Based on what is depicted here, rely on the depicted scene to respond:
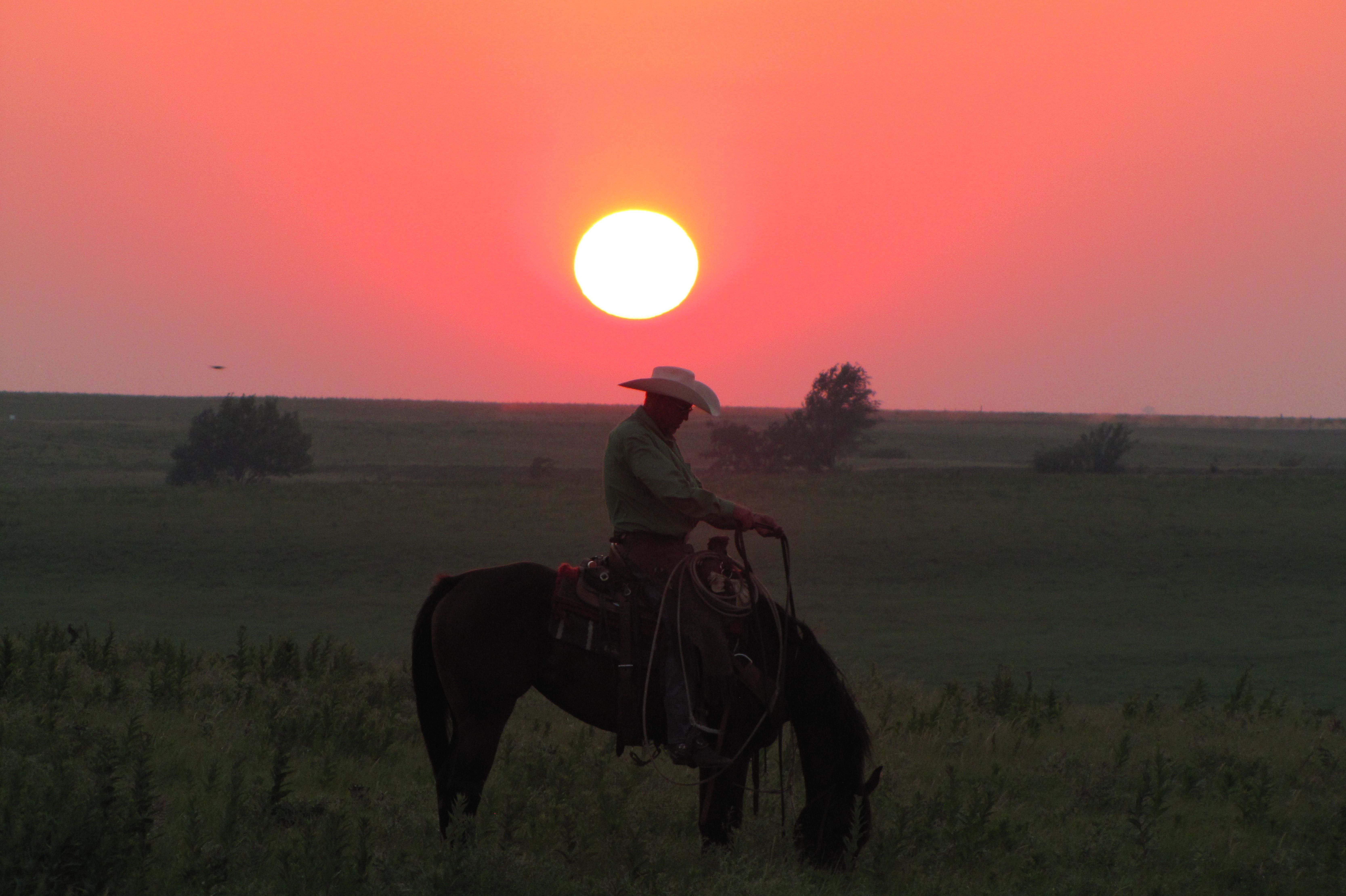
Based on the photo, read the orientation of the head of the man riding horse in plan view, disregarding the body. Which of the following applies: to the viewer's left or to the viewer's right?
to the viewer's right

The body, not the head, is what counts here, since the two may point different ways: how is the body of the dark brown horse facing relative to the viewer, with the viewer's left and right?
facing to the right of the viewer

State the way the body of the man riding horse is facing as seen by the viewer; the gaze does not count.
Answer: to the viewer's right
